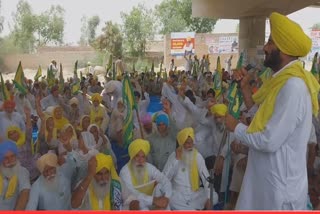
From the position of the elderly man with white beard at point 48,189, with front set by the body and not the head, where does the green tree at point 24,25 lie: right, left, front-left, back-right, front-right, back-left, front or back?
back

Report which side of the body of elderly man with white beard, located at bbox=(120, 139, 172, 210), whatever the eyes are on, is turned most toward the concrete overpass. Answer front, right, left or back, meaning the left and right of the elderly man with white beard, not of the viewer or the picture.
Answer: back

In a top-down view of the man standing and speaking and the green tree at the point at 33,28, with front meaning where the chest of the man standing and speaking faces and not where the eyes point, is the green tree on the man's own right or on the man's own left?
on the man's own right

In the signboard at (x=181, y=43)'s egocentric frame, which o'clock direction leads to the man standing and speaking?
The man standing and speaking is roughly at 12 o'clock from the signboard.

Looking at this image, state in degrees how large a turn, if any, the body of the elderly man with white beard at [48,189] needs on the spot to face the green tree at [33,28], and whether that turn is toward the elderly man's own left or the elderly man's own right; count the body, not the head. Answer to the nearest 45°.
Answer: approximately 180°

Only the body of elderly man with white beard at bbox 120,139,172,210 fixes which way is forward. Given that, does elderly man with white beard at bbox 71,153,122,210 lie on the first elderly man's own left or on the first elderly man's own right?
on the first elderly man's own right

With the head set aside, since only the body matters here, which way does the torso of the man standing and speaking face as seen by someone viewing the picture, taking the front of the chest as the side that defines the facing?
to the viewer's left

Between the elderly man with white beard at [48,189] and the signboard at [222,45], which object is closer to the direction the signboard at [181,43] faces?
the elderly man with white beard

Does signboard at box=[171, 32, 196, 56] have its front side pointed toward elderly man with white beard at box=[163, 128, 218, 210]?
yes
